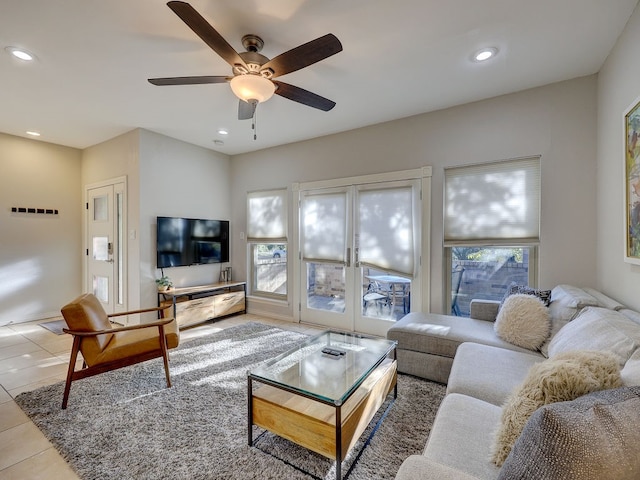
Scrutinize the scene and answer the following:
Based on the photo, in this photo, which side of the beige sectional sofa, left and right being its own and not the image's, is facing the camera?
left

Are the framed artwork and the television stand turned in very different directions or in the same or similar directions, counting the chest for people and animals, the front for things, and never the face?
very different directions

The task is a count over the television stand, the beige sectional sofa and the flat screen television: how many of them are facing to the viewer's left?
1

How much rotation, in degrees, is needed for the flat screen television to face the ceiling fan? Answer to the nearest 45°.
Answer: approximately 45° to its right

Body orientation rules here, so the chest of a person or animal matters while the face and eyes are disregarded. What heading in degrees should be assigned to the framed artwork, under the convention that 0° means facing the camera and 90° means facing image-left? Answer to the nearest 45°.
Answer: approximately 90°

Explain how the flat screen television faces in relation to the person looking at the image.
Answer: facing the viewer and to the right of the viewer

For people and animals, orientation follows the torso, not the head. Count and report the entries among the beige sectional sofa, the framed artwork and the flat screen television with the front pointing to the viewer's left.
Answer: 2

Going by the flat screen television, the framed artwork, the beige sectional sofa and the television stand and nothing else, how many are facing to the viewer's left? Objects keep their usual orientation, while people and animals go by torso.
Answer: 2
